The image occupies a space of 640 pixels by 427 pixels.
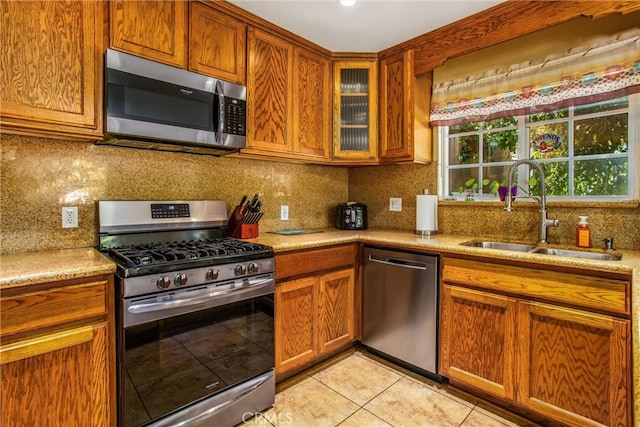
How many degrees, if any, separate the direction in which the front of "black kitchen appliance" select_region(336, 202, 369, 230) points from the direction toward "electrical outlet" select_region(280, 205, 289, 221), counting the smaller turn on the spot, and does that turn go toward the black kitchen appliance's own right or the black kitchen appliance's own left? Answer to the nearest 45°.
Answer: approximately 90° to the black kitchen appliance's own right

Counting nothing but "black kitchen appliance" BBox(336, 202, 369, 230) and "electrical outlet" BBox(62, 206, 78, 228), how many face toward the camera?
2

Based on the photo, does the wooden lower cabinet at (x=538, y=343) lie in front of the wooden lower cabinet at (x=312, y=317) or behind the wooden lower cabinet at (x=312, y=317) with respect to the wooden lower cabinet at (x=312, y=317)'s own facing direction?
in front

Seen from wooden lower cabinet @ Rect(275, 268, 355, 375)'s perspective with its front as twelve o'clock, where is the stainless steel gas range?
The stainless steel gas range is roughly at 3 o'clock from the wooden lower cabinet.

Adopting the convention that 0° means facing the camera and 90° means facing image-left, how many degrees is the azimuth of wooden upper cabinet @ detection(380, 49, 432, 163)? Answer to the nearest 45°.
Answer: approximately 45°

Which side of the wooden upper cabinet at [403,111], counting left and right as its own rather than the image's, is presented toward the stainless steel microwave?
front

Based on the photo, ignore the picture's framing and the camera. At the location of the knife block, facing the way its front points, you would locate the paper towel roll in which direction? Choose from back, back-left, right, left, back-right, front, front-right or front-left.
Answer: front-left

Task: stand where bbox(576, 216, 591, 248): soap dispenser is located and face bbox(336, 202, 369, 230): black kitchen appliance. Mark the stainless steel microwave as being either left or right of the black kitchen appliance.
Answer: left

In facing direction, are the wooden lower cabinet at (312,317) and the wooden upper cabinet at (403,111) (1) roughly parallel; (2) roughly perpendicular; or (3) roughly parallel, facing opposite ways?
roughly perpendicular

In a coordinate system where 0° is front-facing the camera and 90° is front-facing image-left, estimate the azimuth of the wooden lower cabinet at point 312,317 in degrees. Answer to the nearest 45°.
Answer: approximately 315°
